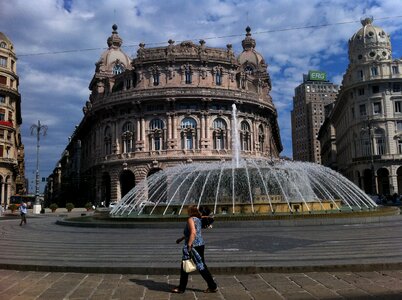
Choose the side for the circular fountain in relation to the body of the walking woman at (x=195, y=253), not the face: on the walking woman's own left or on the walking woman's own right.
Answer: on the walking woman's own right

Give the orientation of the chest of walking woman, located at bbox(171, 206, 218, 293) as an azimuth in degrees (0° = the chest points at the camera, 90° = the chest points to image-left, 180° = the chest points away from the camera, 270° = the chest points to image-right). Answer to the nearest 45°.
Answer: approximately 90°
